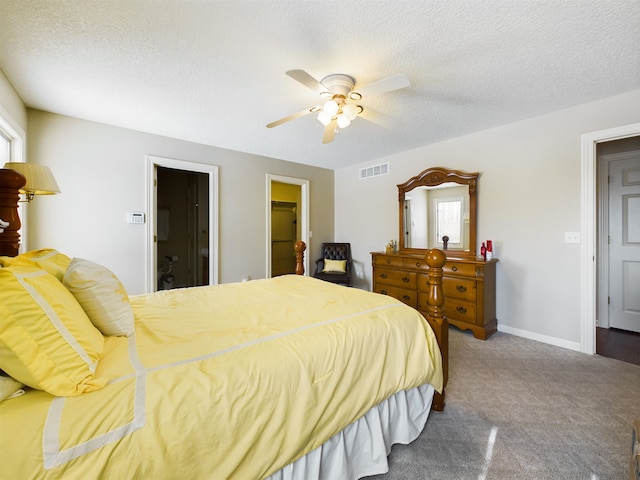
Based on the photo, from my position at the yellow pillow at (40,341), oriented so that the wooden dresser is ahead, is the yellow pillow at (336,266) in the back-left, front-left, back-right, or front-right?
front-left

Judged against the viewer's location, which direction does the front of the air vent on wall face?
facing the viewer and to the left of the viewer

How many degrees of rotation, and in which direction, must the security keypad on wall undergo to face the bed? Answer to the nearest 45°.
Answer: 0° — it already faces it

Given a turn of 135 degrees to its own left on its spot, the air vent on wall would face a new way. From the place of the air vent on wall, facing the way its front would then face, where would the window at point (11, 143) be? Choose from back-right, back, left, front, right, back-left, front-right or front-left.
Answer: back-right

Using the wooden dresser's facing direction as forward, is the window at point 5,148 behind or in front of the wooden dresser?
in front

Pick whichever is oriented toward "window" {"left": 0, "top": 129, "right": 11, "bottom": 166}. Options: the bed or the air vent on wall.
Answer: the air vent on wall

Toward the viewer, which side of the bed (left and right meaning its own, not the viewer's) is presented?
right

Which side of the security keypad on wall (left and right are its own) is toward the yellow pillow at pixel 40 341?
front

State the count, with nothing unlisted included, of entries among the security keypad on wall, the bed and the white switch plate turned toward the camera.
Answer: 2

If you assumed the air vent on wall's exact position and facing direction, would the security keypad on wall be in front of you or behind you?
in front

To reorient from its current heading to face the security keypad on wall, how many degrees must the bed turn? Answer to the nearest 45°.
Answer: approximately 90° to its left

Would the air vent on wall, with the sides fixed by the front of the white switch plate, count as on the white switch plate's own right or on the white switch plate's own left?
on the white switch plate's own right

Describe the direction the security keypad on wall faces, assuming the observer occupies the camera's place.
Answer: facing the viewer

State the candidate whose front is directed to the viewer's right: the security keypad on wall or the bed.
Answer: the bed

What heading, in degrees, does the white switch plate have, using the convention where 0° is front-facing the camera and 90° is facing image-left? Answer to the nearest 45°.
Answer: approximately 0°
